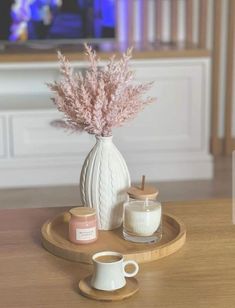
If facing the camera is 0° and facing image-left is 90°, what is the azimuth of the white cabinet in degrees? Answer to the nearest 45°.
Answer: approximately 0°

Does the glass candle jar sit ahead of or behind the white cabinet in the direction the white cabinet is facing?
ahead

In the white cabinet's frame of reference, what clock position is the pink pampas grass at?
The pink pampas grass is roughly at 12 o'clock from the white cabinet.

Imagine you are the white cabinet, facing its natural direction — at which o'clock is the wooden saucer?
The wooden saucer is roughly at 12 o'clock from the white cabinet.

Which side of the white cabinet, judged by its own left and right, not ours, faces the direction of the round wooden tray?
front

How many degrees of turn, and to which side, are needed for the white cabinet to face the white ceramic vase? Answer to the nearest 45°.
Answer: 0° — it already faces it

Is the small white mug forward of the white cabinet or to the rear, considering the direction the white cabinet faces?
forward
